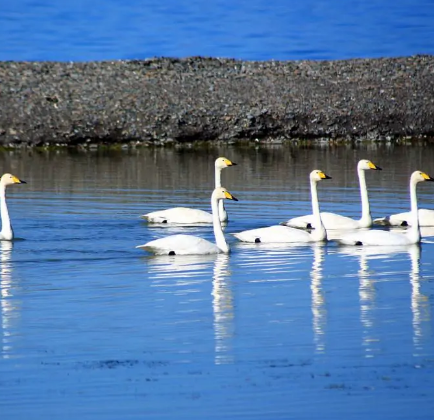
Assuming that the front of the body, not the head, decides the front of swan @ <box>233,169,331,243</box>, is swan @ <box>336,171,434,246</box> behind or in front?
in front

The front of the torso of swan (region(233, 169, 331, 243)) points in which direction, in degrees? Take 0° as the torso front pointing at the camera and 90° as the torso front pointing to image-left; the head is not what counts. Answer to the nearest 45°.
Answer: approximately 270°

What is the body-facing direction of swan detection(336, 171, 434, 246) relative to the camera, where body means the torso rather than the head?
to the viewer's right

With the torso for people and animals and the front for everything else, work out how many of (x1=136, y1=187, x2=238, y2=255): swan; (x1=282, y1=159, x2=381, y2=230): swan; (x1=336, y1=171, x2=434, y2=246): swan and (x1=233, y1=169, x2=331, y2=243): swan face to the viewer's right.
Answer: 4

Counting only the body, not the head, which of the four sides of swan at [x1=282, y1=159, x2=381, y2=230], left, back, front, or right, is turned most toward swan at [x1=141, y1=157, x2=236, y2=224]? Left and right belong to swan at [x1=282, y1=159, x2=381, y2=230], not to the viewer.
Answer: back

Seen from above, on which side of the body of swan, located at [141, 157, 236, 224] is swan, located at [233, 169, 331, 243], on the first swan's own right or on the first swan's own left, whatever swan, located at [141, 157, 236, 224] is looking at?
on the first swan's own right

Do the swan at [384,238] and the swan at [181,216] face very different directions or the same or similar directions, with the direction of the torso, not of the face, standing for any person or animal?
same or similar directions

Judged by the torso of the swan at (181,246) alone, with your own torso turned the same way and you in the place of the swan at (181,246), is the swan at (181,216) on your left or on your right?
on your left

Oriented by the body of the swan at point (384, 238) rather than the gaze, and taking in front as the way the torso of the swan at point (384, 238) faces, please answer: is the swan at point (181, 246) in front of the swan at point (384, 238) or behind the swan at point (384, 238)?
behind

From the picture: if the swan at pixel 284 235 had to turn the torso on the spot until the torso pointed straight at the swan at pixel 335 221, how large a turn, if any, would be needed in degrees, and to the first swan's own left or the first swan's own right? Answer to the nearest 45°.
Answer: approximately 45° to the first swan's own left

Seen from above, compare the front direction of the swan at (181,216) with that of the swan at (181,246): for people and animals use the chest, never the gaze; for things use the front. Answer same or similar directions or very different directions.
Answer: same or similar directions

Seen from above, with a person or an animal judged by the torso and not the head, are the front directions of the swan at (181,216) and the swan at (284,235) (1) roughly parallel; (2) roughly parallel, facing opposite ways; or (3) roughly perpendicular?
roughly parallel

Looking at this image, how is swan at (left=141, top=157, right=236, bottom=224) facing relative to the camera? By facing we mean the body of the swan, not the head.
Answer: to the viewer's right

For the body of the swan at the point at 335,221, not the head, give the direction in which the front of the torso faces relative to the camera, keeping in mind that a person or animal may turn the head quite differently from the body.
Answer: to the viewer's right

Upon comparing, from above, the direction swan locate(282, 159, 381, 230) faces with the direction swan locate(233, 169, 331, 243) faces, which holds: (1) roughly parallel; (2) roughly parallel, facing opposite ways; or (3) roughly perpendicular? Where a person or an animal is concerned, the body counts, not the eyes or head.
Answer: roughly parallel
